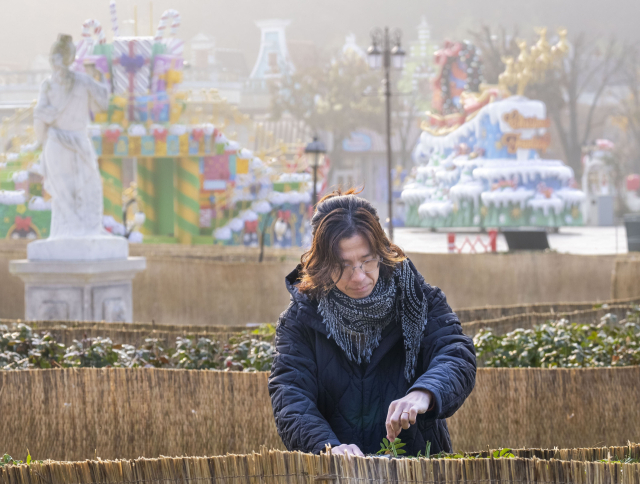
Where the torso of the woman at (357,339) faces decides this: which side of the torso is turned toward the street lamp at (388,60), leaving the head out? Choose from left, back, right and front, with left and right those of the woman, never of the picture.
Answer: back

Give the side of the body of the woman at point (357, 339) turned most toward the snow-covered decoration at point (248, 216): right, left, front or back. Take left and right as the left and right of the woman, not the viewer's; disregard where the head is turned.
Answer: back

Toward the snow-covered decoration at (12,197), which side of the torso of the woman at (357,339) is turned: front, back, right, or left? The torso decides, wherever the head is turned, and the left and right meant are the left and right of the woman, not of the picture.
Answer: back

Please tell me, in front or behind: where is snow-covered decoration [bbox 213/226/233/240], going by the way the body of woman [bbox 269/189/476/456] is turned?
behind

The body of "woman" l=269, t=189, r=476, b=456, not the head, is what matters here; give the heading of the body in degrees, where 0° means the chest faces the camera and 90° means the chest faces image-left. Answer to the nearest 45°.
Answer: approximately 0°

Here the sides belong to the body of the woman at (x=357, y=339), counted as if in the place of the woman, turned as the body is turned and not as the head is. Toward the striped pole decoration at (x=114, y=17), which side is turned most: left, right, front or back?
back
